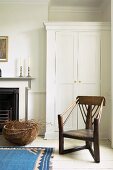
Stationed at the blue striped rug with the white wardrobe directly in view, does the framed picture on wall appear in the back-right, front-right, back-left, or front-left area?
front-left

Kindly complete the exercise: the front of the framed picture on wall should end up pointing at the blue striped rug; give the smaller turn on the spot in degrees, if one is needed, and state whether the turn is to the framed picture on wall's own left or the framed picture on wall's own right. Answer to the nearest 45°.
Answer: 0° — it already faces it

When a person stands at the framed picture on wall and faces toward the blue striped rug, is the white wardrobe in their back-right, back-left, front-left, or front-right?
front-left

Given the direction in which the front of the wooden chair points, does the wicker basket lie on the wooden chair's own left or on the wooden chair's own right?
on the wooden chair's own right

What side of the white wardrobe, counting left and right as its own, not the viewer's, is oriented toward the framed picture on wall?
right

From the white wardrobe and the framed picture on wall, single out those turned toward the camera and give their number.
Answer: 2

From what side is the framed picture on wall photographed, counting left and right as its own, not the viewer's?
front

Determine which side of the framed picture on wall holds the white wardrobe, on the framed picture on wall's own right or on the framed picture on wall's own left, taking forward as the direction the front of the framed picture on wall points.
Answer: on the framed picture on wall's own left

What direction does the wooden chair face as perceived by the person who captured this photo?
facing the viewer and to the left of the viewer

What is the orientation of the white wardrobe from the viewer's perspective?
toward the camera

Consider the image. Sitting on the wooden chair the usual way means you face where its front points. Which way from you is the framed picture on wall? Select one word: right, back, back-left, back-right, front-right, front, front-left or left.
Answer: right

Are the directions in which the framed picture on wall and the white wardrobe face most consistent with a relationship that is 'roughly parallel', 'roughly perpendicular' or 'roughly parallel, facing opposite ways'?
roughly parallel
